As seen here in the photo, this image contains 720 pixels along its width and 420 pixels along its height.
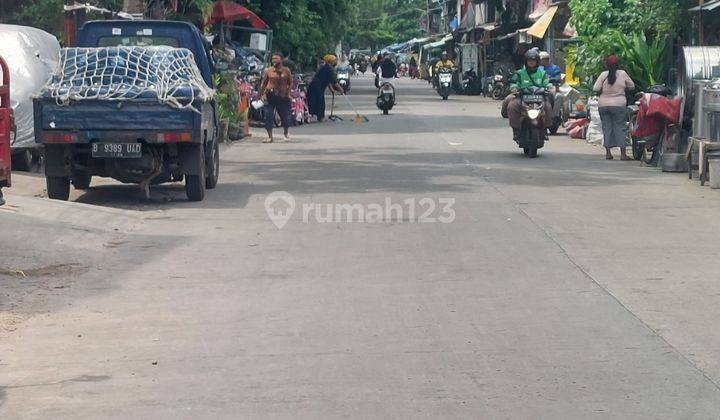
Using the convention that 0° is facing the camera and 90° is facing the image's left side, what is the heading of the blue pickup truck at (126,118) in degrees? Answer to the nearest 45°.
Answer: approximately 180°

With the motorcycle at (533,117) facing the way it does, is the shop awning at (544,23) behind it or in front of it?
behind

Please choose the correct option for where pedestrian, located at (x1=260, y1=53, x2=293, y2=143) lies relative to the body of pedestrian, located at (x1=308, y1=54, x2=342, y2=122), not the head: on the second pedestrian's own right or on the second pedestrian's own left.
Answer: on the second pedestrian's own right

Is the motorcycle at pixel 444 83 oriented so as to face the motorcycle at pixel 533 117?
yes
